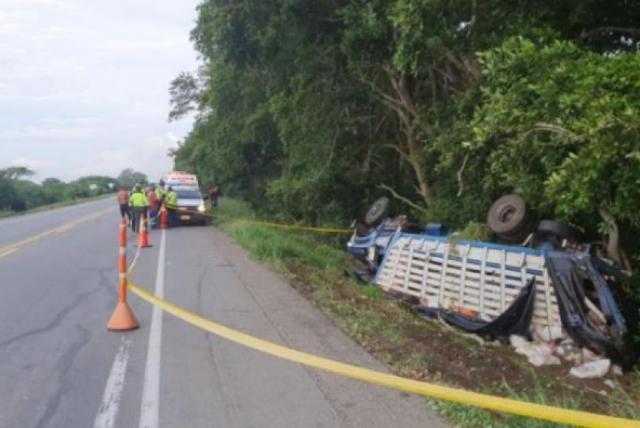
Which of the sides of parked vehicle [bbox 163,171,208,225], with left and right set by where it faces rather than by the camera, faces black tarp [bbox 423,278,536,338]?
front

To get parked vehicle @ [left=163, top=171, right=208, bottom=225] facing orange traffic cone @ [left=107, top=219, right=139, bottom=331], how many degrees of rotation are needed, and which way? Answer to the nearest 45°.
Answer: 0° — it already faces it

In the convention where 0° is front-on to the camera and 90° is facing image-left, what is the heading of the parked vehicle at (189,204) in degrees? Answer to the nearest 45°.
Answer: approximately 0°

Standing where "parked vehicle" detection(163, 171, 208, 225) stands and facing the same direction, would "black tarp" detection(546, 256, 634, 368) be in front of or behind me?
in front
